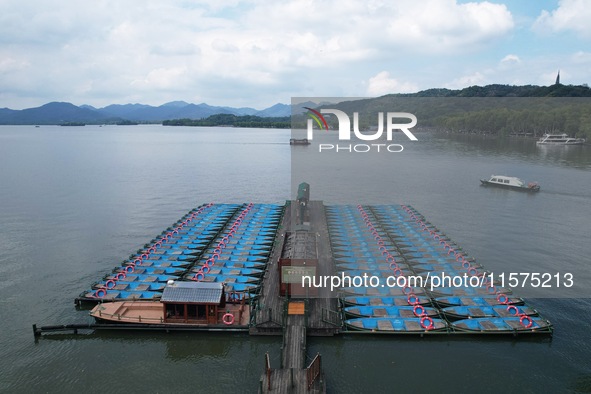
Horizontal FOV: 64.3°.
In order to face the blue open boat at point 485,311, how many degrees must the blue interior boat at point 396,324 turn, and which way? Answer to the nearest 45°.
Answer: approximately 135° to its right

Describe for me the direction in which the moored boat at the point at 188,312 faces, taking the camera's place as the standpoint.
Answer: facing to the left of the viewer

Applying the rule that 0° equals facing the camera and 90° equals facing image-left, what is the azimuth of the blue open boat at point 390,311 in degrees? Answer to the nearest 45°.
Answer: approximately 90°

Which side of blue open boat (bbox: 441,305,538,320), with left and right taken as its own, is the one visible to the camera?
left

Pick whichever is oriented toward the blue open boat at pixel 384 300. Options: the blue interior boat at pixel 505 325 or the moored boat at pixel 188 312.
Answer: the blue interior boat at pixel 505 325
